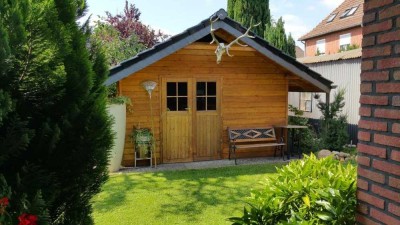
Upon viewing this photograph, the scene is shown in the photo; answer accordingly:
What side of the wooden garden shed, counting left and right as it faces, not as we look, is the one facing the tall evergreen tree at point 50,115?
front

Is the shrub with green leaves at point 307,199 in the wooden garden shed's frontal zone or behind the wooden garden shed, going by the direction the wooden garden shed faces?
frontal zone

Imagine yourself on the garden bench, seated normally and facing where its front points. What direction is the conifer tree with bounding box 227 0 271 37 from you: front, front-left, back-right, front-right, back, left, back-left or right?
back-left

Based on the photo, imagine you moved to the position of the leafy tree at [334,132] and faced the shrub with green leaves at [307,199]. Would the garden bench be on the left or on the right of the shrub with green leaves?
right

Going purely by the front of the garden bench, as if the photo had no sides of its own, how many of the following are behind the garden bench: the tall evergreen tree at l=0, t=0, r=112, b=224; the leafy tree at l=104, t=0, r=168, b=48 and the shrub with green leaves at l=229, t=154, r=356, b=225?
1

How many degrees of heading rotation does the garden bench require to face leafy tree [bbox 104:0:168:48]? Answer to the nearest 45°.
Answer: approximately 180°

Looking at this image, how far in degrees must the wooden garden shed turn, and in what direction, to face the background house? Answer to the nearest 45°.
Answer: approximately 135° to its left

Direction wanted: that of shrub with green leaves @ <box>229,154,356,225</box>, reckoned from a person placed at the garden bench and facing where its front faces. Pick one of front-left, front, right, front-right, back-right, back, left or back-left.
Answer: front-right

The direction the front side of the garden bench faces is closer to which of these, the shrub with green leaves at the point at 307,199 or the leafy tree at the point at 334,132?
the shrub with green leaves

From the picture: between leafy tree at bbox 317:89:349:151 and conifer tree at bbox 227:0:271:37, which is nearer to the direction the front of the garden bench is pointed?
the leafy tree
